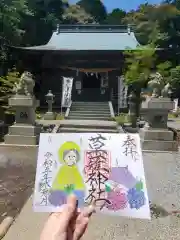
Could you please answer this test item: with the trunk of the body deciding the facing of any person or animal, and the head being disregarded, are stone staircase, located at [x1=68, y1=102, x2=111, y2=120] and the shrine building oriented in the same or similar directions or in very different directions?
same or similar directions

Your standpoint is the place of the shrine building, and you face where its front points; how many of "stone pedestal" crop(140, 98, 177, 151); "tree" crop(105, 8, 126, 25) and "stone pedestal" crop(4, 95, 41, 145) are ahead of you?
2

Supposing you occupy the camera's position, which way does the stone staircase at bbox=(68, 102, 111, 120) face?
facing the viewer

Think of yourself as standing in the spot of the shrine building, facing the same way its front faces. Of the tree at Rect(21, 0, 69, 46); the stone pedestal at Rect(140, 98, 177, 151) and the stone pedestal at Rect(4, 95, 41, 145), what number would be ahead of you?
2

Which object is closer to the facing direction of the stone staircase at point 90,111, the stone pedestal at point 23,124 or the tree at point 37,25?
the stone pedestal

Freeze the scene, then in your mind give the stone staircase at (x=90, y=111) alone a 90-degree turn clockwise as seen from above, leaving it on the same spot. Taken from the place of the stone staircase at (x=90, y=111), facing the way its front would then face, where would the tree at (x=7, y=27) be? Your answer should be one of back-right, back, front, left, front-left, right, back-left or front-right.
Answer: front

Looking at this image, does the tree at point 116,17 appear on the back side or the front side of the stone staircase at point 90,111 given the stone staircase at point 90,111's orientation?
on the back side

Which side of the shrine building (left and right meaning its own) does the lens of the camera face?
front

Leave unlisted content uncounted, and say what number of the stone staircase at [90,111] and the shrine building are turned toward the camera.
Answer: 2

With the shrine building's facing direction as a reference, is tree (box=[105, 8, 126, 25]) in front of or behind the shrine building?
behind

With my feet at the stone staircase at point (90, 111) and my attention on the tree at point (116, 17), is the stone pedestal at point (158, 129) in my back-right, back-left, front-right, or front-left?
back-right

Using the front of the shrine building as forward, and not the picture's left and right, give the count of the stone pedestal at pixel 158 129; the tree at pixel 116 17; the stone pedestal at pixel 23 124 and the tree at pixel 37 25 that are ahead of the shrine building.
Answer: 2

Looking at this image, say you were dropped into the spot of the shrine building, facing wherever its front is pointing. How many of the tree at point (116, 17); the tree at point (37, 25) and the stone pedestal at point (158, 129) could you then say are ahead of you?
1

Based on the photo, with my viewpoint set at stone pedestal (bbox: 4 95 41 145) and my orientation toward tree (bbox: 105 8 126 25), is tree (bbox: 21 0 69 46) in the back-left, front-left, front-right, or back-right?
front-left
